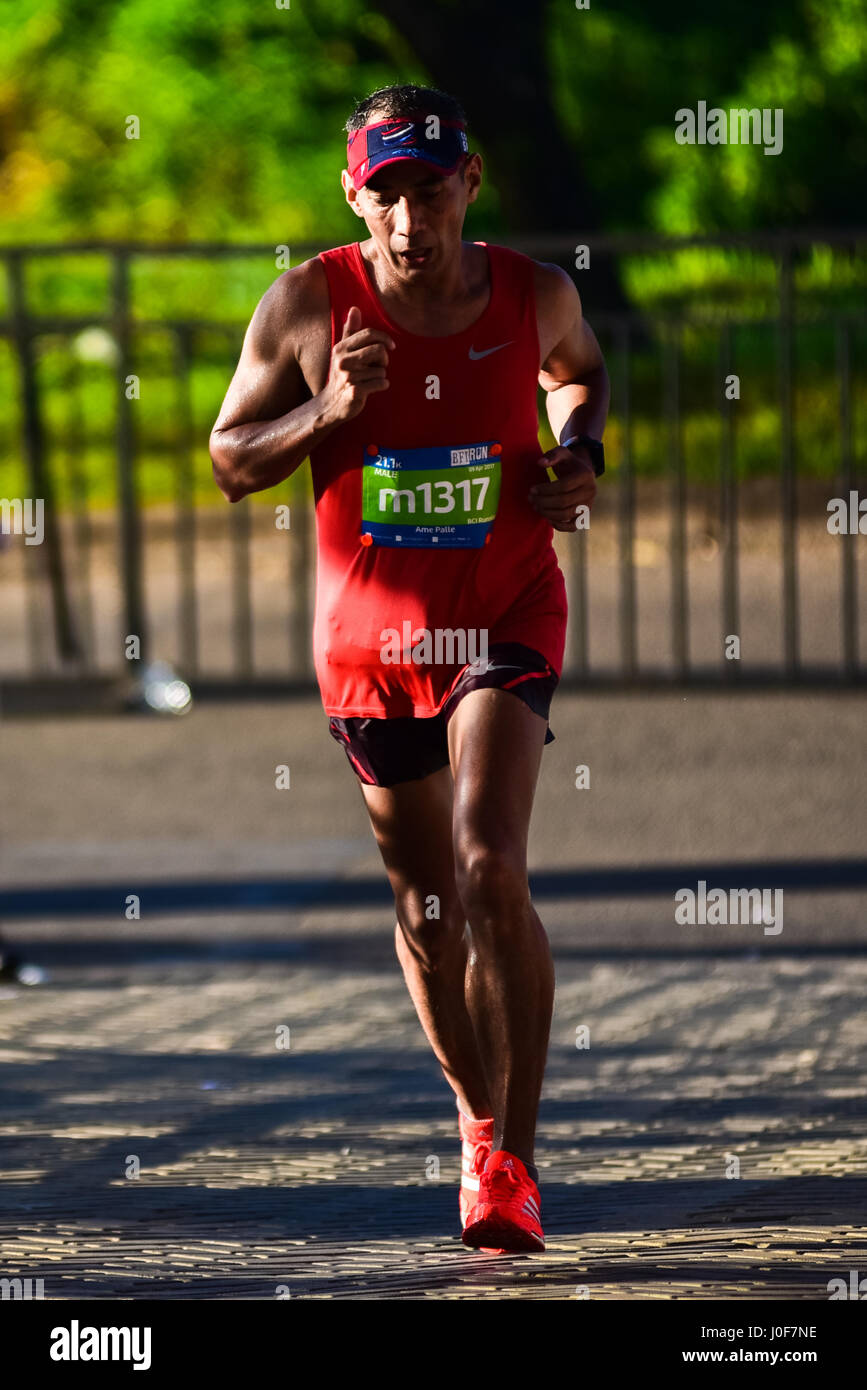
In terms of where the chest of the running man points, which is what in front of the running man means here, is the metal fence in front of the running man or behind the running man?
behind

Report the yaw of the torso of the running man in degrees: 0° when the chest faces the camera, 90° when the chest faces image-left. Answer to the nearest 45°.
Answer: approximately 0°
